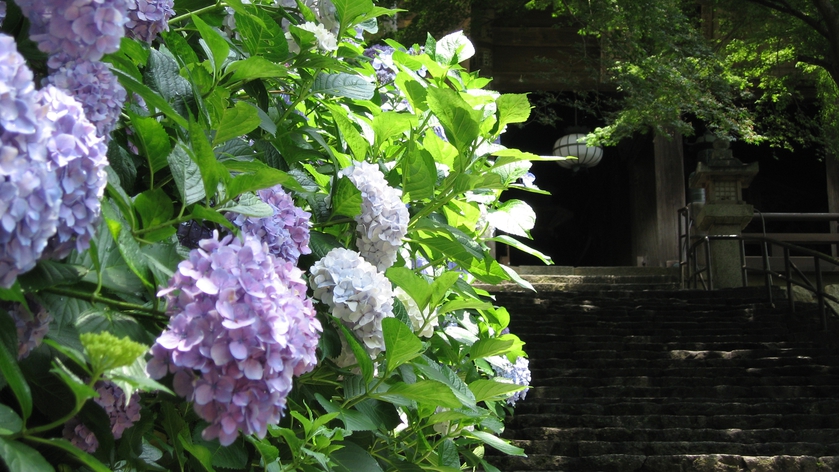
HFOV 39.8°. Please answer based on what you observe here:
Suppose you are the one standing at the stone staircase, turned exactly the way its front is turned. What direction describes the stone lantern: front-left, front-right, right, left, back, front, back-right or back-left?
back

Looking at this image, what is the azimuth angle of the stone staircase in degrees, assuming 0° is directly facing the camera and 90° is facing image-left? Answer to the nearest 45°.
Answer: approximately 0°

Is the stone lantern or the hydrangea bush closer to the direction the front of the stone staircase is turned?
the hydrangea bush

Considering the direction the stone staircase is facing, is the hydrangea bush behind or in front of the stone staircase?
in front
